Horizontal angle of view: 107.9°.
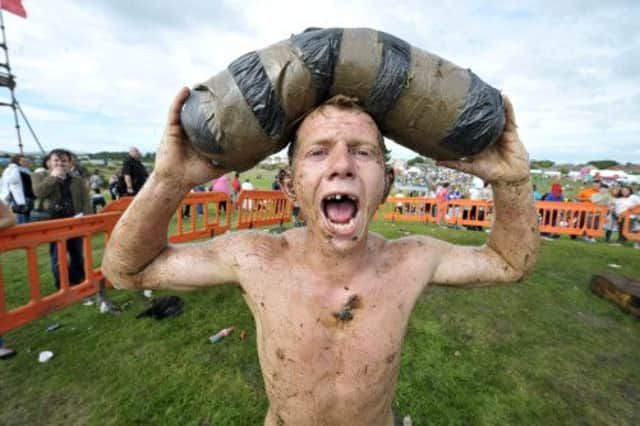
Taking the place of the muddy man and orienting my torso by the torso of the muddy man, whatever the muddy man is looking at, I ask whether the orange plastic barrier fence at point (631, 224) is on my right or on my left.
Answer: on my left

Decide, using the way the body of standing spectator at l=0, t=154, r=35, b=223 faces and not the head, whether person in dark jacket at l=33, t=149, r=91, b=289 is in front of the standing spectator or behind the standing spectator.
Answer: in front

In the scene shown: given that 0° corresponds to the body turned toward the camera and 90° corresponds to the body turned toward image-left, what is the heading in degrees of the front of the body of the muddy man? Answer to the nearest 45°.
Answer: approximately 0°

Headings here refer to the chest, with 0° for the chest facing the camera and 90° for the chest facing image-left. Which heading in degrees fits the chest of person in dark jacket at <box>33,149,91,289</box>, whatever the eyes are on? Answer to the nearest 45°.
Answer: approximately 0°

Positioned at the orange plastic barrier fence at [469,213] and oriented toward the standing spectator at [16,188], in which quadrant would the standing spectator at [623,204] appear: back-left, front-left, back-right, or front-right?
back-left

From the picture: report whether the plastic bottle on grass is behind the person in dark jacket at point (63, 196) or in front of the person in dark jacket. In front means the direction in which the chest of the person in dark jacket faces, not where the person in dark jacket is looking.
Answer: in front

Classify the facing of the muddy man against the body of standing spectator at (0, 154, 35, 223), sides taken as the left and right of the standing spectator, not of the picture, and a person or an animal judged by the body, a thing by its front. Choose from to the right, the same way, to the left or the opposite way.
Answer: to the right
